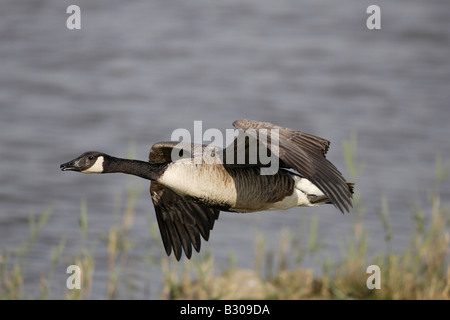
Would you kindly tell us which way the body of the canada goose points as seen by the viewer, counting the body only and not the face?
to the viewer's left
